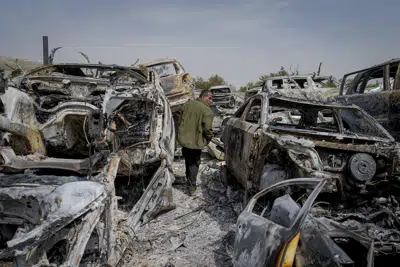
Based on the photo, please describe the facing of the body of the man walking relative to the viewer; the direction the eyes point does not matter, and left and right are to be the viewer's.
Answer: facing away from the viewer and to the right of the viewer

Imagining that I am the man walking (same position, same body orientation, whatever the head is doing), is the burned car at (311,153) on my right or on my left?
on my right
